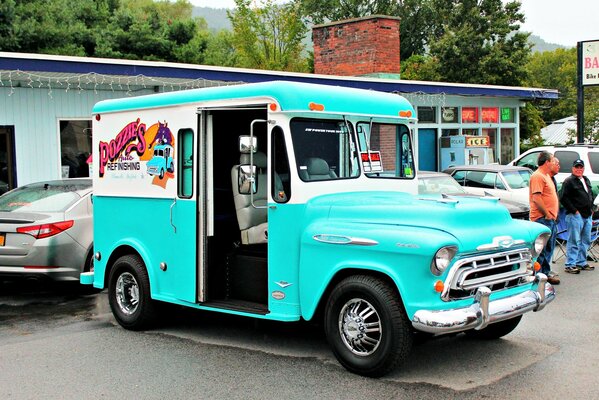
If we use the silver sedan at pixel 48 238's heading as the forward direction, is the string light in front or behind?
in front

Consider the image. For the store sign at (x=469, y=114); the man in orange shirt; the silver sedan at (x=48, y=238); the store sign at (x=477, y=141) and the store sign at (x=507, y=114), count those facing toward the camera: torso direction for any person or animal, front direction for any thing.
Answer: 3

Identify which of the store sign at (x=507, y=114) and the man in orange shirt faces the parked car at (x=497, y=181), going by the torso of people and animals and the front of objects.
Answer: the store sign

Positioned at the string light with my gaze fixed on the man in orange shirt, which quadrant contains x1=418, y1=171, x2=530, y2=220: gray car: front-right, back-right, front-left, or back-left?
front-left

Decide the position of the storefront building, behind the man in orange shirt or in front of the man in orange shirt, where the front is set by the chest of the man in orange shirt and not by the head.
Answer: behind

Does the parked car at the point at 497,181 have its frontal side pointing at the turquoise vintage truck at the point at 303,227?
no

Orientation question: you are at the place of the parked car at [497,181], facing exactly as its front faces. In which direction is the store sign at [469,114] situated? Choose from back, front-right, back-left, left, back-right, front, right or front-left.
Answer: back-left

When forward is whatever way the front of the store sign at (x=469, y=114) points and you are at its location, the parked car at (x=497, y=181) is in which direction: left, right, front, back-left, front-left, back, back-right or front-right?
front

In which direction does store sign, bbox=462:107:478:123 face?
toward the camera

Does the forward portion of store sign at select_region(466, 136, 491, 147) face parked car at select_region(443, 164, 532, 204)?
yes

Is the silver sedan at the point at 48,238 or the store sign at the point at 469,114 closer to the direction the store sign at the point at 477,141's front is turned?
the silver sedan

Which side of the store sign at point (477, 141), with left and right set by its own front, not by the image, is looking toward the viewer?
front

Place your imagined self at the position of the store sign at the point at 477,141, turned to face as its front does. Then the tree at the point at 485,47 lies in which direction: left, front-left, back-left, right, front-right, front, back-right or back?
back

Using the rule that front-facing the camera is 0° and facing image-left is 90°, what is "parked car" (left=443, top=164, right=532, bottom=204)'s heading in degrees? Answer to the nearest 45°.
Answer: approximately 315°

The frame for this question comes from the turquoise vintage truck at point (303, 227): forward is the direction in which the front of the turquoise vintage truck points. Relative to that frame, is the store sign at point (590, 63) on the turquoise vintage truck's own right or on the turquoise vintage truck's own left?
on the turquoise vintage truck's own left

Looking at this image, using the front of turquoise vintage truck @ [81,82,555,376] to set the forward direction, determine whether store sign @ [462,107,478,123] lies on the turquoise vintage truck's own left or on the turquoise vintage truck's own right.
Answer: on the turquoise vintage truck's own left

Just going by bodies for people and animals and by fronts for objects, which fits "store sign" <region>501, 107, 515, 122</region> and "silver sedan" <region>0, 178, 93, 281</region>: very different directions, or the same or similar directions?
very different directions

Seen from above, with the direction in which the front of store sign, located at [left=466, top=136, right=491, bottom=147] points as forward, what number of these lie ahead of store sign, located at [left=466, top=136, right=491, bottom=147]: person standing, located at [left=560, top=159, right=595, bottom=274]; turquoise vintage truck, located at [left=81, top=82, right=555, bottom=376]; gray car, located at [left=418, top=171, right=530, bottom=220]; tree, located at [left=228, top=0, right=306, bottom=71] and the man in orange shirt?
4

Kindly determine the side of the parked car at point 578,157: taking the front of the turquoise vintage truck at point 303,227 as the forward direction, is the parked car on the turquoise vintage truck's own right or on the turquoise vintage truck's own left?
on the turquoise vintage truck's own left

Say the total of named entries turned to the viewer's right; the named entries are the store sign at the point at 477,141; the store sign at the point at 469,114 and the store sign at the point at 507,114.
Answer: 0
